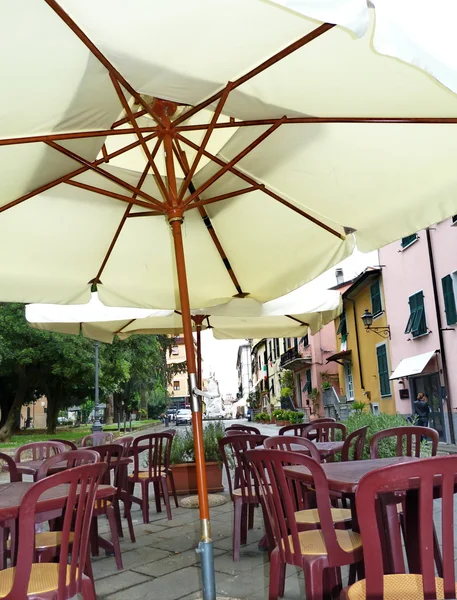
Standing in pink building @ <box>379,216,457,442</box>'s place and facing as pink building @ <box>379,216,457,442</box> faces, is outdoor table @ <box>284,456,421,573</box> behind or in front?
in front

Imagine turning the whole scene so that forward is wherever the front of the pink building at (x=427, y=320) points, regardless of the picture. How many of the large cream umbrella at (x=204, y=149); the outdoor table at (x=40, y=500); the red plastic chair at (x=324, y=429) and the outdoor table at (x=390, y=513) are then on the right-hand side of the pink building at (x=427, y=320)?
0

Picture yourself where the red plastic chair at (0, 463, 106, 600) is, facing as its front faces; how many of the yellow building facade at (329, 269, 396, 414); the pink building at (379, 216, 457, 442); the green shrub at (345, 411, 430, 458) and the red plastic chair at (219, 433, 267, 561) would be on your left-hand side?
0

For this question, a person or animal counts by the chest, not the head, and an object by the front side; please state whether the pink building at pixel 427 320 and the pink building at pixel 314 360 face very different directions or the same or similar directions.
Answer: same or similar directions

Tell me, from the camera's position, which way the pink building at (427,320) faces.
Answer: facing the viewer and to the left of the viewer

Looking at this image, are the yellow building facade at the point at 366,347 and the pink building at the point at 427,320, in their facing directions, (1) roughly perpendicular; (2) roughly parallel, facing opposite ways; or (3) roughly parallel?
roughly parallel

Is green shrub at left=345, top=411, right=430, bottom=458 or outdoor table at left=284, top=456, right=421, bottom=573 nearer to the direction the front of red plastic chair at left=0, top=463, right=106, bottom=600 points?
the green shrub

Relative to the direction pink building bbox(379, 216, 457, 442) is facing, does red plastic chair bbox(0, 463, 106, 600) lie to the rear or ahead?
ahead

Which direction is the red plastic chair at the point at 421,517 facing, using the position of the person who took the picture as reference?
facing away from the viewer and to the left of the viewer

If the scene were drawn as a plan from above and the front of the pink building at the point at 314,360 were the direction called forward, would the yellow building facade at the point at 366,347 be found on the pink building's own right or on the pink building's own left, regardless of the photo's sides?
on the pink building's own left

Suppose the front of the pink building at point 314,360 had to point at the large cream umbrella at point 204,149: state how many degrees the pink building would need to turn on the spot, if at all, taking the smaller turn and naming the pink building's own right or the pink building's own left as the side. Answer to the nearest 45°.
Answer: approximately 45° to the pink building's own left

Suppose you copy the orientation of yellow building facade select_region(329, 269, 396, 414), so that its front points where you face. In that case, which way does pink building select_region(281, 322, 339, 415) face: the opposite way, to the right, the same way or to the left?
the same way

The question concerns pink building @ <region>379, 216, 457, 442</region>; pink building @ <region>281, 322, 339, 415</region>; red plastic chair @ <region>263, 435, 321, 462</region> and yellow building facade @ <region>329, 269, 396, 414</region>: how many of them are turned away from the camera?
0

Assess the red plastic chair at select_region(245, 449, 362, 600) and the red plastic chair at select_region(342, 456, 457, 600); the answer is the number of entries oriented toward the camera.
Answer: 0

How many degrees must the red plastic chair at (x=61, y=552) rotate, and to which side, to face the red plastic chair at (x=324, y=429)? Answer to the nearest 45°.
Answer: approximately 90° to its right
